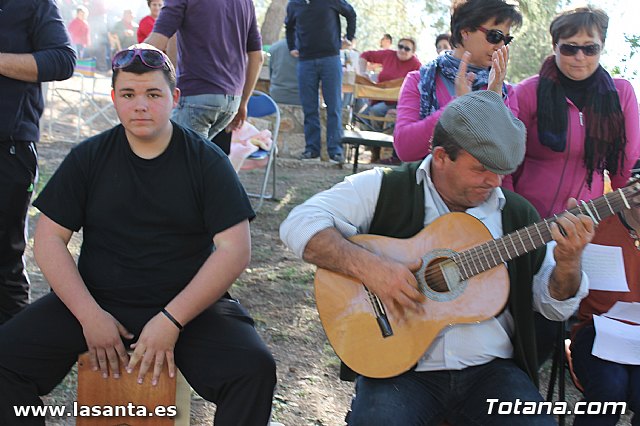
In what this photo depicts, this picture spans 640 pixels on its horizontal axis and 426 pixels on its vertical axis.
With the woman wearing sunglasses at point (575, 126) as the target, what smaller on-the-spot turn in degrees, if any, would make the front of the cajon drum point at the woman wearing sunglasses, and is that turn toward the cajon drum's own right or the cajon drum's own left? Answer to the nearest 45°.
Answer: approximately 90° to the cajon drum's own left

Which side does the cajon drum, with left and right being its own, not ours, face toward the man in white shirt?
left

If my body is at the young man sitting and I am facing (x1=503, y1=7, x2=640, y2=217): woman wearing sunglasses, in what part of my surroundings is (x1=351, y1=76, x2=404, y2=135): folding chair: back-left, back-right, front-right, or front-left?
front-left

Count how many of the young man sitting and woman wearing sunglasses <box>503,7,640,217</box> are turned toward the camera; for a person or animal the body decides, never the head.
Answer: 2

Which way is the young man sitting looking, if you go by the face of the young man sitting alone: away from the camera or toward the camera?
toward the camera

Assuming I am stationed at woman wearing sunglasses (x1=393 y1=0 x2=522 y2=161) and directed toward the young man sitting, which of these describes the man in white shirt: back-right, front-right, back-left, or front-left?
front-left

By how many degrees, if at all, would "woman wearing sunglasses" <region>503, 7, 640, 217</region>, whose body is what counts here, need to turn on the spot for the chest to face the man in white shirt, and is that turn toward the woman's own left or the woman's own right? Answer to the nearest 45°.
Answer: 0° — they already face them

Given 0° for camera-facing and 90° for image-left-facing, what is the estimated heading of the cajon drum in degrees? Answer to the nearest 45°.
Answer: approximately 0°

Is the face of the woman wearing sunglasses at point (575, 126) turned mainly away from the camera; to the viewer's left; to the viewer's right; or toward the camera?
toward the camera

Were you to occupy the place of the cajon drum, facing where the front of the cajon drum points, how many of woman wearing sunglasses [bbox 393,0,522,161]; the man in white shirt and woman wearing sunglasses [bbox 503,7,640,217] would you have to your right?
0

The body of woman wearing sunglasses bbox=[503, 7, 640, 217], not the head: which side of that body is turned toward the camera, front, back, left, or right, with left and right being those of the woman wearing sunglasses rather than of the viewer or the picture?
front

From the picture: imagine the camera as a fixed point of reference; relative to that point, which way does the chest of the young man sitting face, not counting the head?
toward the camera

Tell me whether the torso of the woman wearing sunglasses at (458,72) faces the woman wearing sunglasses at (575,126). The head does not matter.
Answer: no

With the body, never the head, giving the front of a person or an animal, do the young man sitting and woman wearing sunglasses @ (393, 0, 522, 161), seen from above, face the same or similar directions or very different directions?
same or similar directions

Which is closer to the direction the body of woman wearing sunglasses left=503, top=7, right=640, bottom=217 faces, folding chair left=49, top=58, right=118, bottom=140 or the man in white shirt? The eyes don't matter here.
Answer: the man in white shirt

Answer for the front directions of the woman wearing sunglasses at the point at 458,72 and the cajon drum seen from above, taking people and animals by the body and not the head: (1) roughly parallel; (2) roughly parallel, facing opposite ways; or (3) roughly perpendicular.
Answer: roughly parallel

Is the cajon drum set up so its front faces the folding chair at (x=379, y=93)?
no

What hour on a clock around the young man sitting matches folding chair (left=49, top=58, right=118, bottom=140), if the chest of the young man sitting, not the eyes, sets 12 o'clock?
The folding chair is roughly at 6 o'clock from the young man sitting.

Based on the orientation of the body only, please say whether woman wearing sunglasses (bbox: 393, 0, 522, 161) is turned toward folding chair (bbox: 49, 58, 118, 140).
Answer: no
